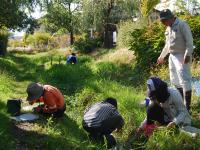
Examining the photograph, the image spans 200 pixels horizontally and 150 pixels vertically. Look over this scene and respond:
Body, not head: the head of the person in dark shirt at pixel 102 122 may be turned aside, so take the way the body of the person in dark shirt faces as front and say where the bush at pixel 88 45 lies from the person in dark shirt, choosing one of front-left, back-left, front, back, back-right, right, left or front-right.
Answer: front-left

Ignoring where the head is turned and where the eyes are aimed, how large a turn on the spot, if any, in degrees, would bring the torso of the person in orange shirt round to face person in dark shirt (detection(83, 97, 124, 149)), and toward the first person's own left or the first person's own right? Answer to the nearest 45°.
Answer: approximately 135° to the first person's own left

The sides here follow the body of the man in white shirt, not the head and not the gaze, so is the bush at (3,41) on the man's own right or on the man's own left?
on the man's own right

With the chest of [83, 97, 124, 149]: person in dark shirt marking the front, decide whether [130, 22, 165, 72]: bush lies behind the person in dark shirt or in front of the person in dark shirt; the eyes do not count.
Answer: in front

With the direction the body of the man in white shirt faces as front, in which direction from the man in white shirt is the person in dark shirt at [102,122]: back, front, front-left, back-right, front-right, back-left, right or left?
front

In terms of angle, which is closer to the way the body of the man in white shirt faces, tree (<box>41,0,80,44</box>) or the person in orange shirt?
the person in orange shirt

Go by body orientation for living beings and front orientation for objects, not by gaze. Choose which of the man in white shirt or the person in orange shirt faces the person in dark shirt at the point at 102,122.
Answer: the man in white shirt

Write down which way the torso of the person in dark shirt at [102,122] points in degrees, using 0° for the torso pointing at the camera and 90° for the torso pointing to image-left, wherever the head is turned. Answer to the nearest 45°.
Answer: approximately 225°

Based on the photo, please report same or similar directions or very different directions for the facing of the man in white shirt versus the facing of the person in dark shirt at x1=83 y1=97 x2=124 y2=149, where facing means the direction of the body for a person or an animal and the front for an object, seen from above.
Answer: very different directions

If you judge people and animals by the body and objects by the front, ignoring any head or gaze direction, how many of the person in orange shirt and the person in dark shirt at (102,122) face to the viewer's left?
1

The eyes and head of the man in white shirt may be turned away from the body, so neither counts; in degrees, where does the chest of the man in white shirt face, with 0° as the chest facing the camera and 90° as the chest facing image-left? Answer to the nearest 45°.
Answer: approximately 45°

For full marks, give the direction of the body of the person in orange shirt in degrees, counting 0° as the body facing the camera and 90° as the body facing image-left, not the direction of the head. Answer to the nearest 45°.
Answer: approximately 90°

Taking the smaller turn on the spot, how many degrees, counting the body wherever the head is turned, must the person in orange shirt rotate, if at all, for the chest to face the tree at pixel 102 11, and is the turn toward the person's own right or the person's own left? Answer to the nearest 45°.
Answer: approximately 90° to the person's own right

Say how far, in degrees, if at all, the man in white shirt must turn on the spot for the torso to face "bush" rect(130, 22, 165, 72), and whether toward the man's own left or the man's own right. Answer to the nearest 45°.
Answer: approximately 135° to the man's own right

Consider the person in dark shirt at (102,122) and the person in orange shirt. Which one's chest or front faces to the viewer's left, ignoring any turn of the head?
the person in orange shirt
